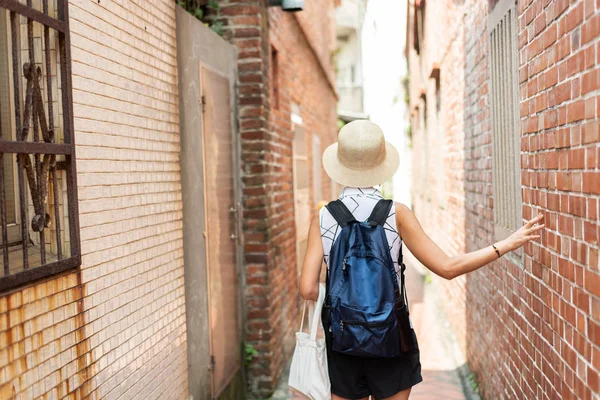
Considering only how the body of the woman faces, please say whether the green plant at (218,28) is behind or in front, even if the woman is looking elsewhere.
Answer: in front

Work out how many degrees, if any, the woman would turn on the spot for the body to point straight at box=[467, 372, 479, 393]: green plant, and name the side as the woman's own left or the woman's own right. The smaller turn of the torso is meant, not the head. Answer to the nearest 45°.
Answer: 0° — they already face it

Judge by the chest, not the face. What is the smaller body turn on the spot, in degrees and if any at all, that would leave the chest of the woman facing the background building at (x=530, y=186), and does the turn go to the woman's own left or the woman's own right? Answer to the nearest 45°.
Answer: approximately 45° to the woman's own right

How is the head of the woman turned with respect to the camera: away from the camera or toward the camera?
away from the camera

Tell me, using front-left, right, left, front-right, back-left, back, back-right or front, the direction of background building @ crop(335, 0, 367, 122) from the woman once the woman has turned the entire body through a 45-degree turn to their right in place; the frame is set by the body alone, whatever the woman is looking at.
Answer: front-left

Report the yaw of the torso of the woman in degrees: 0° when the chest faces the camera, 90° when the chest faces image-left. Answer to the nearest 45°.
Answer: approximately 180°

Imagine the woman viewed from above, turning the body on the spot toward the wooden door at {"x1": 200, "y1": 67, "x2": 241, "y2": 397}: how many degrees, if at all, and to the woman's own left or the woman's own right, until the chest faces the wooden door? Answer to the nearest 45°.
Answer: approximately 45° to the woman's own left

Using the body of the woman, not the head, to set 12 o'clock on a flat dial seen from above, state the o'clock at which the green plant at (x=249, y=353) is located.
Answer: The green plant is roughly at 11 o'clock from the woman.
